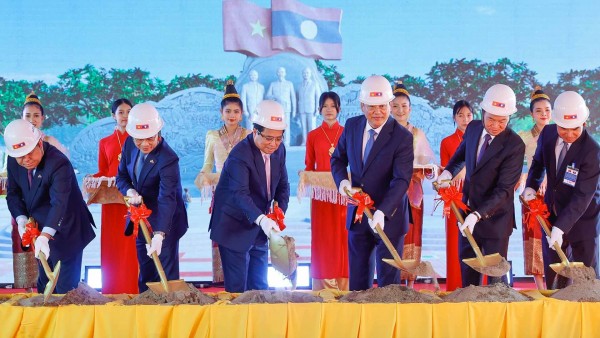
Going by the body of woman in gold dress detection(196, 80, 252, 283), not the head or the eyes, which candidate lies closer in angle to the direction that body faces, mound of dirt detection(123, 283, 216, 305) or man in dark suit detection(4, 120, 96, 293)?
the mound of dirt

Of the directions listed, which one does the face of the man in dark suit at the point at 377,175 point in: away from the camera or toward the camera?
toward the camera

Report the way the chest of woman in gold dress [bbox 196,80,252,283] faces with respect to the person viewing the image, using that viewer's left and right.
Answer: facing the viewer

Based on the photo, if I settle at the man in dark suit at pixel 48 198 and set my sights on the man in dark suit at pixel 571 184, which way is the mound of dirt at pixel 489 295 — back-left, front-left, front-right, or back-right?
front-right

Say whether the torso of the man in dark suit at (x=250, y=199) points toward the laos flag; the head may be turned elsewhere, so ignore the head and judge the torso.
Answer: no

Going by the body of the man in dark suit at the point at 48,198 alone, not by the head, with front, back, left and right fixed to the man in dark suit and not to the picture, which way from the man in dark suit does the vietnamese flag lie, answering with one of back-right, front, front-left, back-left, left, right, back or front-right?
back

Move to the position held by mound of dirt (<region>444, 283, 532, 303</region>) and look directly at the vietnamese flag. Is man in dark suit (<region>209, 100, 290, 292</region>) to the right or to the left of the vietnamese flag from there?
left

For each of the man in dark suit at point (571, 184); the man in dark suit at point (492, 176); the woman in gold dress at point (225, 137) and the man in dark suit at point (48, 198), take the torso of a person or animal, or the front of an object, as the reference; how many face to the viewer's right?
0

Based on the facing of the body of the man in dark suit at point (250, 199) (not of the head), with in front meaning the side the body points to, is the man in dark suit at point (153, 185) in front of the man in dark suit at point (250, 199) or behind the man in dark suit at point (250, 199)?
behind

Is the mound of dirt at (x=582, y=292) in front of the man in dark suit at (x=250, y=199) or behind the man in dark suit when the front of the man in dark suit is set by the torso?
in front

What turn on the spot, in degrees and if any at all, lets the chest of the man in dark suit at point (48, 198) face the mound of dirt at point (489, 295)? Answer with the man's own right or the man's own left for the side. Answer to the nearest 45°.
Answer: approximately 90° to the man's own left

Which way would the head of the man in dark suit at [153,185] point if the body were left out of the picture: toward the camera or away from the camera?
toward the camera

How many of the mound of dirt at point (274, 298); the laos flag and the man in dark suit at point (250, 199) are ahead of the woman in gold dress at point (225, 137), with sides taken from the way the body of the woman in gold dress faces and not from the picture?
2

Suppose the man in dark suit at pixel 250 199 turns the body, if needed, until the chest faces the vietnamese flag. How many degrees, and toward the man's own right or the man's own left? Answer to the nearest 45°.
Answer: approximately 135° to the man's own left

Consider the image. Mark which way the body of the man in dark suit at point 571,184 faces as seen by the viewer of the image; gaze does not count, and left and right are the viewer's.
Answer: facing the viewer and to the left of the viewer

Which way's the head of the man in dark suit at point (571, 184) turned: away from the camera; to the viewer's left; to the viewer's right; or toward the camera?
toward the camera

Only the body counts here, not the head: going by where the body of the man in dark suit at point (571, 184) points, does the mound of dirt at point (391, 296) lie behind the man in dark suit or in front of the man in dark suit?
in front

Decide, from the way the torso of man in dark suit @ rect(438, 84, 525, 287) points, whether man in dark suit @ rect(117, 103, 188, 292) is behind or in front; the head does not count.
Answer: in front
